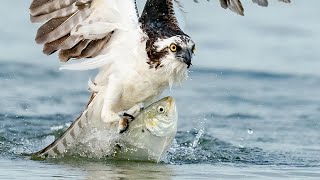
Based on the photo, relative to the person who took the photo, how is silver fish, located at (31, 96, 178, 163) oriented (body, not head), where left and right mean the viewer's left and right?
facing to the right of the viewer
